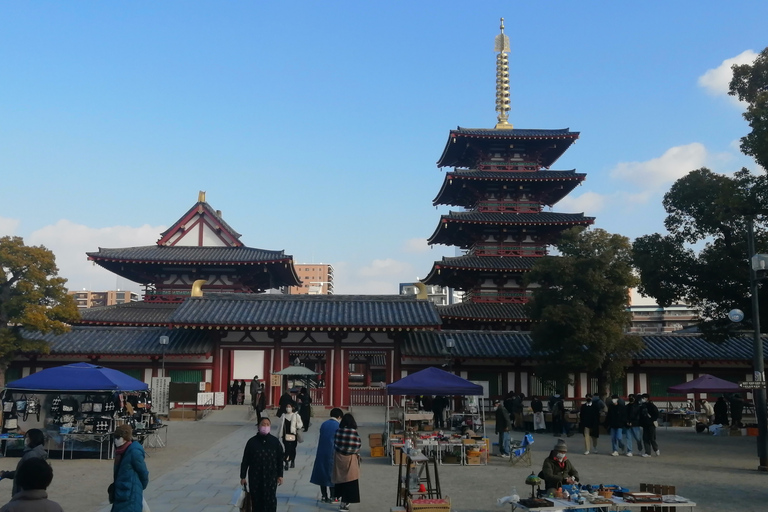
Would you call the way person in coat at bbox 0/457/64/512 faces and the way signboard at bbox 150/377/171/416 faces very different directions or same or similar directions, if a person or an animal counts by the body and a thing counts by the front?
very different directions

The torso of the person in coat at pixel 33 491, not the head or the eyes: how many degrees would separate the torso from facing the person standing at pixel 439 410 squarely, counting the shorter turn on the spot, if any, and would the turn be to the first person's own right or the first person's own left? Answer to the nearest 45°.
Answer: approximately 45° to the first person's own right

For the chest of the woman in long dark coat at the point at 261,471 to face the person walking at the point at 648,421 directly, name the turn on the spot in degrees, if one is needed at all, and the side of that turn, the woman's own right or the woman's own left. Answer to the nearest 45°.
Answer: approximately 135° to the woman's own left

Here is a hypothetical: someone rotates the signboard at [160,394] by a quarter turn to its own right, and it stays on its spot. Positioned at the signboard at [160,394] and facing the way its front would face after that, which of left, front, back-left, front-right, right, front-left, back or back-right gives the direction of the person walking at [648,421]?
back-left

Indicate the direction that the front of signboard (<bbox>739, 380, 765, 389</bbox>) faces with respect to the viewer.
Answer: facing the viewer

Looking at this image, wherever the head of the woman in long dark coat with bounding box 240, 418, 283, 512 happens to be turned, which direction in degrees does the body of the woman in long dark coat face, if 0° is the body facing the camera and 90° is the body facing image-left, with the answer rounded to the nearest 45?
approximately 0°

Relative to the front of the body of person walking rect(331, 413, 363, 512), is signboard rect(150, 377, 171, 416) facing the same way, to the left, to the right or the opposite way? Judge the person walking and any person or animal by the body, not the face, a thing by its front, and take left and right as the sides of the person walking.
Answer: the opposite way

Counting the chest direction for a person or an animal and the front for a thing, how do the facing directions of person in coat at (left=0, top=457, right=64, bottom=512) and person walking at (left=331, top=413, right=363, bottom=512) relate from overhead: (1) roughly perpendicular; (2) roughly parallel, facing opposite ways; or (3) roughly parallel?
roughly parallel

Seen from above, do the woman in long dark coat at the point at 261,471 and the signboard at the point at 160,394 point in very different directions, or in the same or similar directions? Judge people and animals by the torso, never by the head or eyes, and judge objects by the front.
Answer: same or similar directions

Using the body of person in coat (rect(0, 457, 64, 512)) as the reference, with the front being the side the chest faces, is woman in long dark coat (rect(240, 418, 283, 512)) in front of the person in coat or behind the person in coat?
in front

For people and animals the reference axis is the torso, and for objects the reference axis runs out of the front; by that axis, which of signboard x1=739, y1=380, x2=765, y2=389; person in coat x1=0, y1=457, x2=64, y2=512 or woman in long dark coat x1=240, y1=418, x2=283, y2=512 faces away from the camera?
the person in coat

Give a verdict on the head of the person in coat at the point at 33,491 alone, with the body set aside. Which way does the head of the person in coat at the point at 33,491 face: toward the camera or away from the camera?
away from the camera

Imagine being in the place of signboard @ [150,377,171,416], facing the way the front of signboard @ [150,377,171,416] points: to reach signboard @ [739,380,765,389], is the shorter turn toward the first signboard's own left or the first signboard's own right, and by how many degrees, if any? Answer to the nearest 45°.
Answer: approximately 45° to the first signboard's own left

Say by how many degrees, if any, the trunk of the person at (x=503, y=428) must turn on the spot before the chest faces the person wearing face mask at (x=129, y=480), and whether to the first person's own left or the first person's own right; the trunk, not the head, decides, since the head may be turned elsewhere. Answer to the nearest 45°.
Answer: approximately 90° to the first person's own left

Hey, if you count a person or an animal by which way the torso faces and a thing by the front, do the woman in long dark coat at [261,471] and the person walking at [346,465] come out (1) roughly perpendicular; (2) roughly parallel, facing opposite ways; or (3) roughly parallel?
roughly parallel, facing opposite ways

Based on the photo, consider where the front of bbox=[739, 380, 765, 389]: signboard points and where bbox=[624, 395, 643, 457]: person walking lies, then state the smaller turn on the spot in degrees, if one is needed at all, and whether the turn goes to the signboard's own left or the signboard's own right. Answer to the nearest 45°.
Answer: approximately 135° to the signboard's own right
